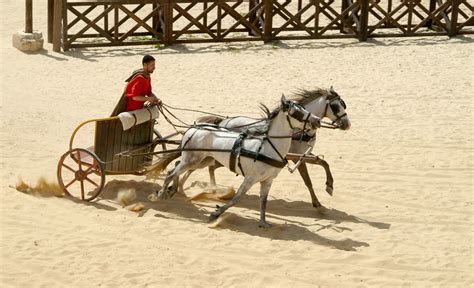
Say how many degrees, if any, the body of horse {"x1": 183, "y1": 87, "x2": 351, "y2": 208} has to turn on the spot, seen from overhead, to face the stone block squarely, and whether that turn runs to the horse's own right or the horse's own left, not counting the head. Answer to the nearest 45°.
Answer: approximately 135° to the horse's own left

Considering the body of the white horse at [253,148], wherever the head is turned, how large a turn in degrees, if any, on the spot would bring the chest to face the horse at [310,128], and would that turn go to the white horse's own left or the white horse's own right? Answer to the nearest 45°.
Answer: approximately 45° to the white horse's own left

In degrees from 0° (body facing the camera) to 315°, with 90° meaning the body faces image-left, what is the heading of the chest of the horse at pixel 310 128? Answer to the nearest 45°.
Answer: approximately 270°

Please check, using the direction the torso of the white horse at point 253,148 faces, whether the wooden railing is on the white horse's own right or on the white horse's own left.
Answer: on the white horse's own left

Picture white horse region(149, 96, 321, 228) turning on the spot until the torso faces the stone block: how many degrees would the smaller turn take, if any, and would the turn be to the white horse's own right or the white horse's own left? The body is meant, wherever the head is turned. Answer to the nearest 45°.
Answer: approximately 135° to the white horse's own left

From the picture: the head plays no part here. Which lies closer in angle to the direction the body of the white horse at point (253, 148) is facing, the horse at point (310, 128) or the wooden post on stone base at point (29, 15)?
the horse

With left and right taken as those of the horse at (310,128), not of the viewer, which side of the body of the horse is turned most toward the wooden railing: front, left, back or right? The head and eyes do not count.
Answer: left

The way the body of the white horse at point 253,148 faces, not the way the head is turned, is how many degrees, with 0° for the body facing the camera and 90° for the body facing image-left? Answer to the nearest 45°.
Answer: approximately 270°

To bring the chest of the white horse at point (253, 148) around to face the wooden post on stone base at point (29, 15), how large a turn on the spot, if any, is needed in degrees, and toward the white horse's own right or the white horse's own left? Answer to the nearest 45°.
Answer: approximately 135° to the white horse's own left

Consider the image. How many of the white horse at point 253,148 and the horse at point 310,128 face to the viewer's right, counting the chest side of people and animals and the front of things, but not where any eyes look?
2
